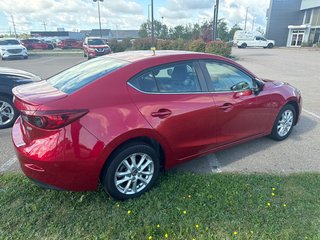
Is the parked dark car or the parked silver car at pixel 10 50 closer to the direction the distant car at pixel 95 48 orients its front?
the parked dark car

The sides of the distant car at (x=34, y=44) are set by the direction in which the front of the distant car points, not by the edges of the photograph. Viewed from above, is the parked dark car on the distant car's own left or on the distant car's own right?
on the distant car's own right

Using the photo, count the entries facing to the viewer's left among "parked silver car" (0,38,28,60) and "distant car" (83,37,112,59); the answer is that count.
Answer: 0

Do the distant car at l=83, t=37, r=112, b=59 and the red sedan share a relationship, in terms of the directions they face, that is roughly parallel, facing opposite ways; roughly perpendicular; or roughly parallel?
roughly perpendicular

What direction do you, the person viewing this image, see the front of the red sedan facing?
facing away from the viewer and to the right of the viewer
